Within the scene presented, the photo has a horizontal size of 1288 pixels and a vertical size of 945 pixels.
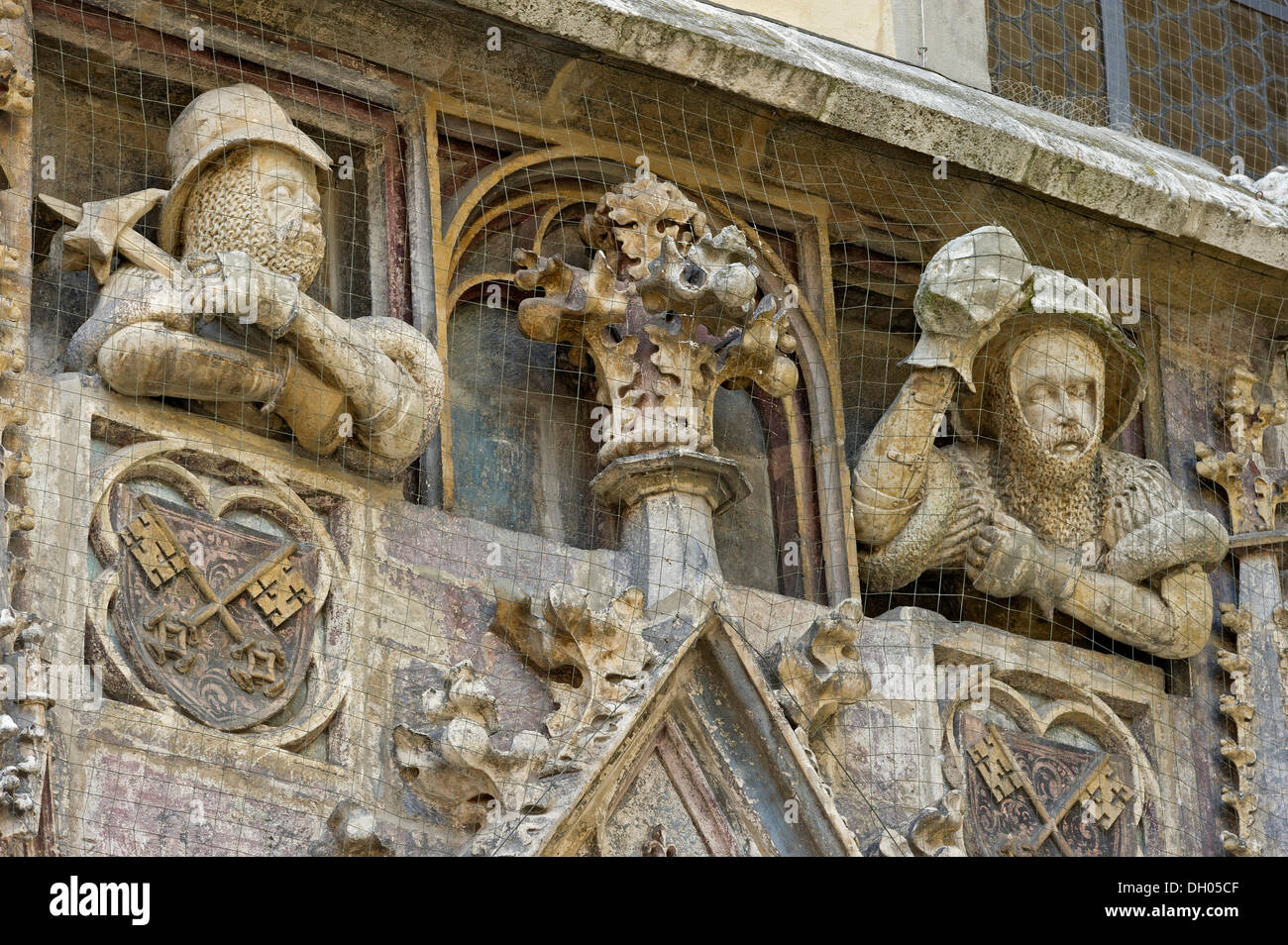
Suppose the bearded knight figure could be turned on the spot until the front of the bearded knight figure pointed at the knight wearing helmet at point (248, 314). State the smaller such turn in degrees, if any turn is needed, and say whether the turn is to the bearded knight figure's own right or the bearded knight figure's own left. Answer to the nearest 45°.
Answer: approximately 45° to the bearded knight figure's own right

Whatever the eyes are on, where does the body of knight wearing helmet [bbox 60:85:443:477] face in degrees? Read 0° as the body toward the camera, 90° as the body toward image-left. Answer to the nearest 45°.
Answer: approximately 315°

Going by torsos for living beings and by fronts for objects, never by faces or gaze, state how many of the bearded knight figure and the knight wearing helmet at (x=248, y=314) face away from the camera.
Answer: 0

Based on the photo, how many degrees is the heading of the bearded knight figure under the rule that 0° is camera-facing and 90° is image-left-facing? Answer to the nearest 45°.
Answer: approximately 0°

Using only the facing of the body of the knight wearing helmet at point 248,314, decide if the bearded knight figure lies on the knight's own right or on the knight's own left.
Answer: on the knight's own left

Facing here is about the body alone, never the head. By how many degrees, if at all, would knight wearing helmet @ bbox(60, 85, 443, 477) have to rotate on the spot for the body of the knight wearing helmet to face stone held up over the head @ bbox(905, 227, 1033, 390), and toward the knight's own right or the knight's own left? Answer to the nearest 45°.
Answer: approximately 45° to the knight's own left
